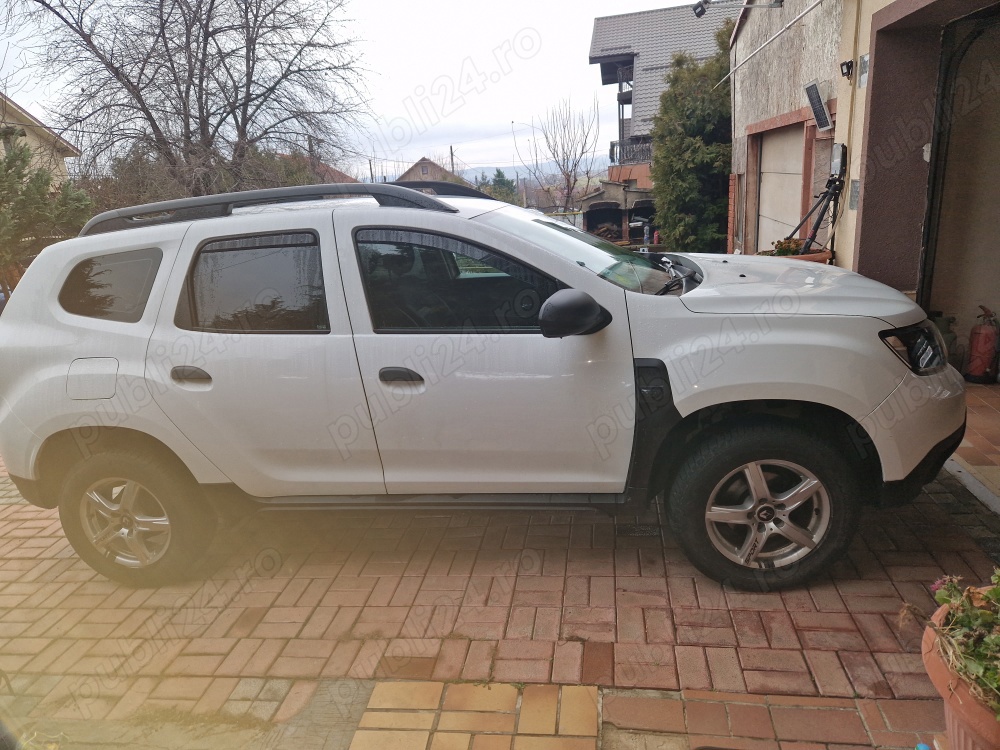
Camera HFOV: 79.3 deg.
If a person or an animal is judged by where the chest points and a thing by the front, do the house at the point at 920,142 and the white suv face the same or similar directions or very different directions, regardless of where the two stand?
very different directions

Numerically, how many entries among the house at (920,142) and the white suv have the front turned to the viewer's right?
1

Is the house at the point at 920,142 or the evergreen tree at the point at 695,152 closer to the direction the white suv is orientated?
the house

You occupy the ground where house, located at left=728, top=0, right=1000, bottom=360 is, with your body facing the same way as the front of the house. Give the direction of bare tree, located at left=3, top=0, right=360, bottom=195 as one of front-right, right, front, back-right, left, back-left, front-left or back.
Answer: front-right

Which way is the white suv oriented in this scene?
to the viewer's right

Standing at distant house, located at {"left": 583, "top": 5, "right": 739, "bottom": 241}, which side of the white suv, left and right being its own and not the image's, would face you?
left

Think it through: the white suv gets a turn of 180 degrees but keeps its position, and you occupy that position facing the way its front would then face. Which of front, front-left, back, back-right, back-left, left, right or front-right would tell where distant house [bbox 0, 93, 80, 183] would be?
front-right

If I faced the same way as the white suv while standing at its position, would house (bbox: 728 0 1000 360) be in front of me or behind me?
in front

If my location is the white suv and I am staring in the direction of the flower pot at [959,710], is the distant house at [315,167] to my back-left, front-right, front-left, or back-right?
back-left

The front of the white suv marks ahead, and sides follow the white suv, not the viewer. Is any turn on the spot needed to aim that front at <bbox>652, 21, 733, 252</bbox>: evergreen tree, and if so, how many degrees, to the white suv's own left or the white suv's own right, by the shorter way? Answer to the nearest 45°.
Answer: approximately 45° to the white suv's own left

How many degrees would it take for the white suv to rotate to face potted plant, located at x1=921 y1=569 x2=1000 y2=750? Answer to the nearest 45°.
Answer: approximately 45° to its right

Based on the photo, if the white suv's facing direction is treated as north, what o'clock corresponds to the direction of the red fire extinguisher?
The red fire extinguisher is roughly at 11 o'clock from the white suv.

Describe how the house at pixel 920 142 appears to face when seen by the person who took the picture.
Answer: facing the viewer and to the left of the viewer

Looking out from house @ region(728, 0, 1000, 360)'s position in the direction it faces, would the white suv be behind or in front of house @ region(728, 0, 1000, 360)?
in front
